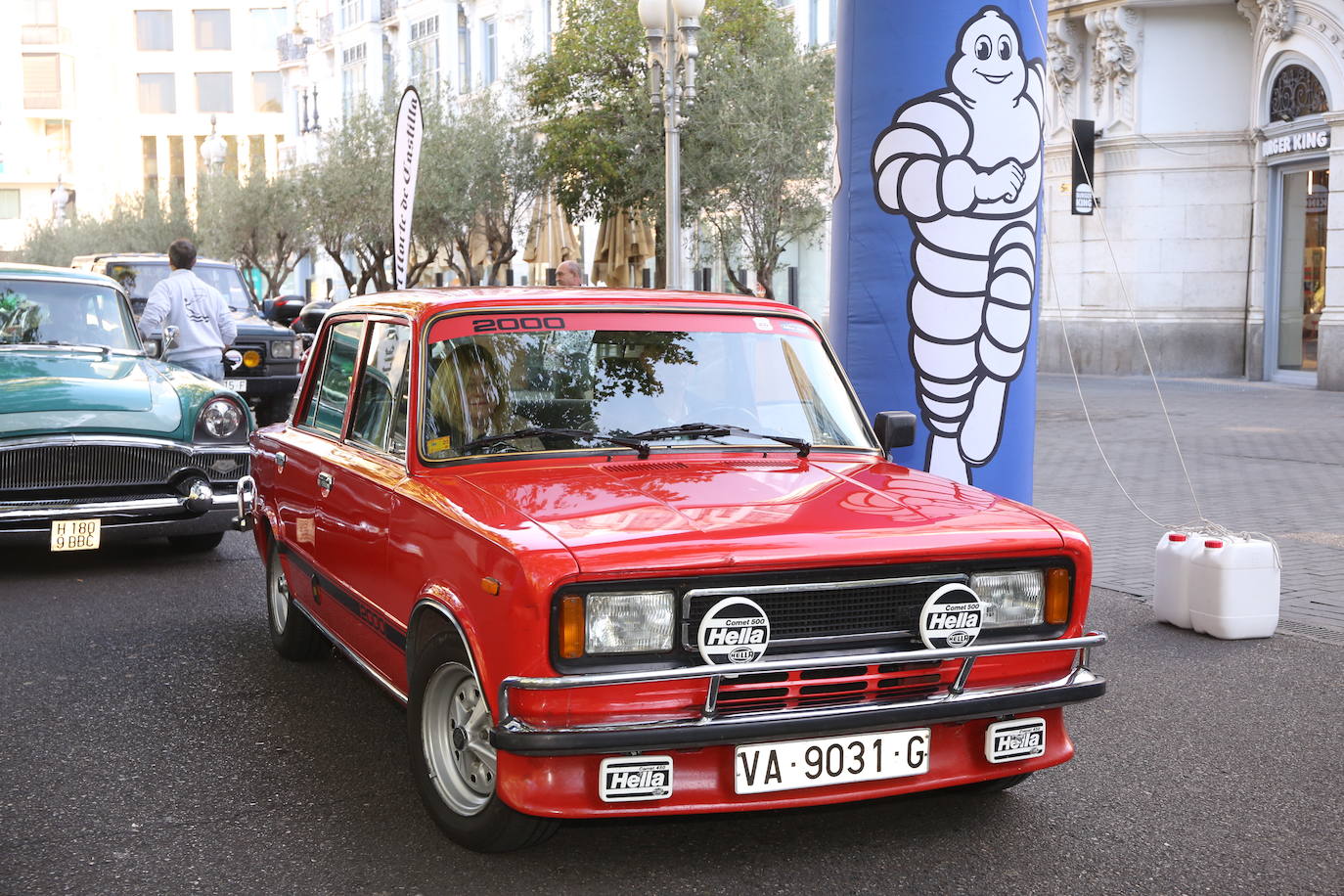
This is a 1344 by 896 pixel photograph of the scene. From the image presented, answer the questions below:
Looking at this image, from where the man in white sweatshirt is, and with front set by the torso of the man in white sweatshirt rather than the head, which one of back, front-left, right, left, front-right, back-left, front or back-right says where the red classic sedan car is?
back

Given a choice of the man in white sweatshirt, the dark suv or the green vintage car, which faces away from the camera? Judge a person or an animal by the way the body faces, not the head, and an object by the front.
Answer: the man in white sweatshirt

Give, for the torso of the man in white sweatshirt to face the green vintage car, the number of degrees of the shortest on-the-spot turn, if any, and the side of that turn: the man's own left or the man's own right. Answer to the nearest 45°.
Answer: approximately 180°

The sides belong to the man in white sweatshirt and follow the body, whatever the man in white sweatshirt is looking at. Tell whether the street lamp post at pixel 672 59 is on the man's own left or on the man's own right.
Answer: on the man's own right

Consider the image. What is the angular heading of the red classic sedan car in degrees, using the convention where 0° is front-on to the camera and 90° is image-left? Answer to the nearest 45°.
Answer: approximately 315°

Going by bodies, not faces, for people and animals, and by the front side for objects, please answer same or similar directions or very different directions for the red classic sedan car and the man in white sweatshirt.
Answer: very different directions

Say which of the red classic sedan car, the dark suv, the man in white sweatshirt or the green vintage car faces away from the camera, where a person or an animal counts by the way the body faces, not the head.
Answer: the man in white sweatshirt

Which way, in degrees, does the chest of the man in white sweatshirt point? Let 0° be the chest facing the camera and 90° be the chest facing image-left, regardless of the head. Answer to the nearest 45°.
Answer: approximately 180°
